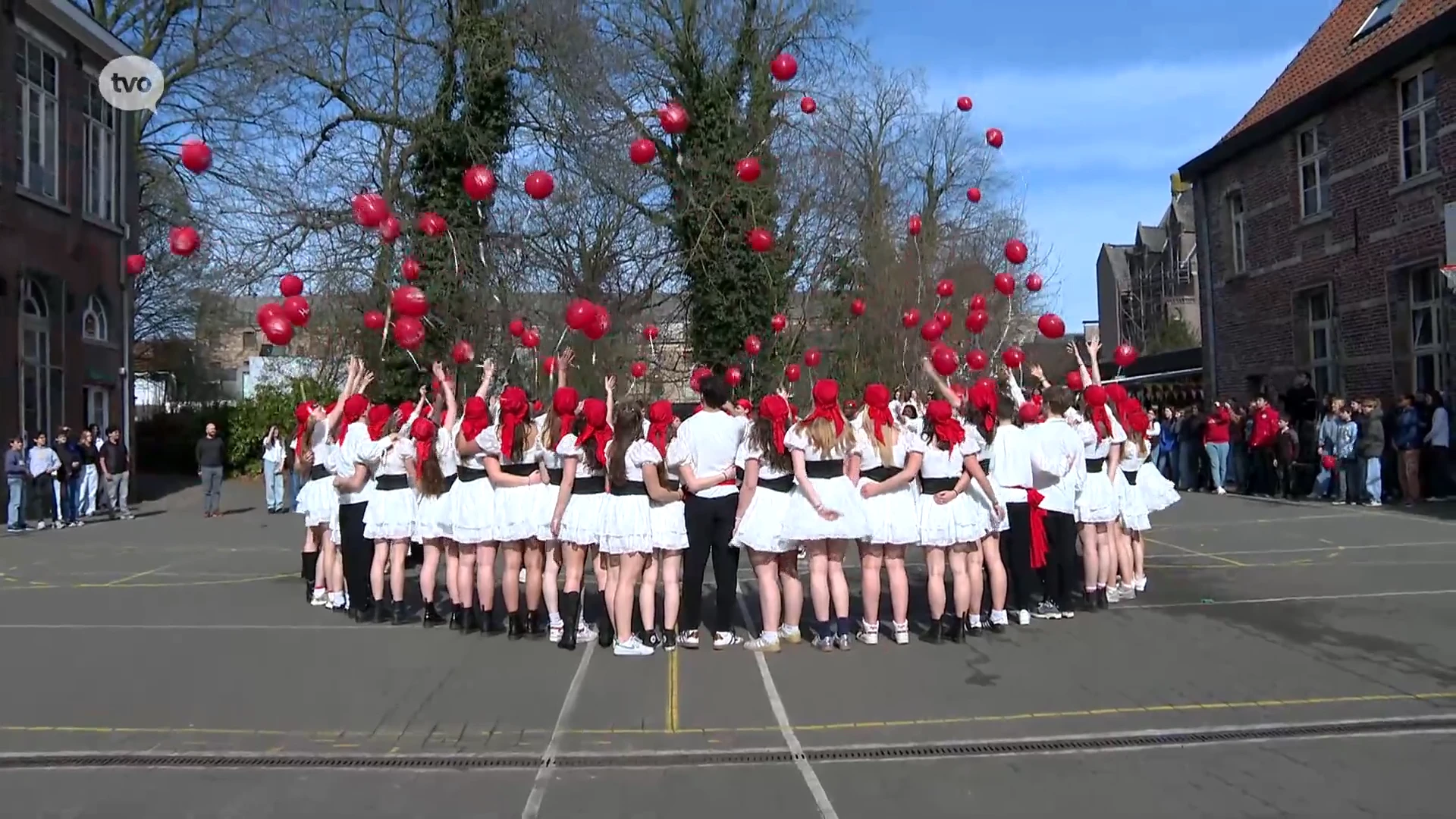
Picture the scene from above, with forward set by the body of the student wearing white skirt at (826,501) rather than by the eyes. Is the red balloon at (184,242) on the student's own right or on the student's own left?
on the student's own left

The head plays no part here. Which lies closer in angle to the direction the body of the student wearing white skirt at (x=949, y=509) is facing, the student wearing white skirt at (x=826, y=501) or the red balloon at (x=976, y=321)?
the red balloon

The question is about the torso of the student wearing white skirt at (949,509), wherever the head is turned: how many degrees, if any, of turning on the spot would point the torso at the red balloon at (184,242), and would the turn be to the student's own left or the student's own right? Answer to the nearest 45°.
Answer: approximately 90° to the student's own left

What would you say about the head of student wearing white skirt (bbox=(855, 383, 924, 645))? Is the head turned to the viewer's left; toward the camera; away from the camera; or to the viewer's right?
away from the camera

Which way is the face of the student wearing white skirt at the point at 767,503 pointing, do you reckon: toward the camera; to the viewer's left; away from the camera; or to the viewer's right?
away from the camera

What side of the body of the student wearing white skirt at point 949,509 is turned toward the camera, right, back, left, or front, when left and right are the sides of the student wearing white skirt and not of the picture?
back

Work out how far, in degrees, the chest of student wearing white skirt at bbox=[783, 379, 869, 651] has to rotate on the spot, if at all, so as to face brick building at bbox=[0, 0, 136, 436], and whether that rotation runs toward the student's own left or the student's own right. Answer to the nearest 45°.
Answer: approximately 45° to the student's own left

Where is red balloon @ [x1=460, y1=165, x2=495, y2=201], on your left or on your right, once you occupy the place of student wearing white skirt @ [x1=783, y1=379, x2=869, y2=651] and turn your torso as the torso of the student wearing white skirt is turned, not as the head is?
on your left

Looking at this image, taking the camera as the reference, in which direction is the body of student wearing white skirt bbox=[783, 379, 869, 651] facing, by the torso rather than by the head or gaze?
away from the camera

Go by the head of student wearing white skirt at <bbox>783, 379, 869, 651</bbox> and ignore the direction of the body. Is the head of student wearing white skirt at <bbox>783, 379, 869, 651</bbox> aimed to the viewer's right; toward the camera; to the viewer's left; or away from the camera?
away from the camera

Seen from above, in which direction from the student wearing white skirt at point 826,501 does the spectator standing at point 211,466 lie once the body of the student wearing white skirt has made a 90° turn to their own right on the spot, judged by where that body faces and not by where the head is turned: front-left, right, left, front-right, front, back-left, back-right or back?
back-left

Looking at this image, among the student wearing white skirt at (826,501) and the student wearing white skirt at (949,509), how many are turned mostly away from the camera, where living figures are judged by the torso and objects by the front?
2

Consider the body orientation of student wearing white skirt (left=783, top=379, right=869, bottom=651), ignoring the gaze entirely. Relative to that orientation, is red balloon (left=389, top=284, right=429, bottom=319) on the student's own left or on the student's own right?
on the student's own left
